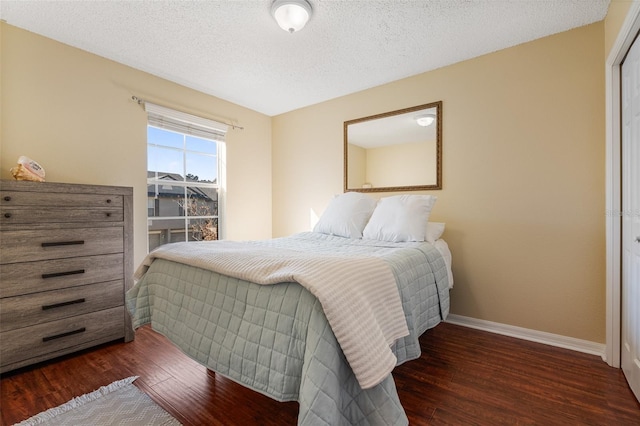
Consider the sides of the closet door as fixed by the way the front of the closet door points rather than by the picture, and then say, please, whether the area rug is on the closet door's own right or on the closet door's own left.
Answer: on the closet door's own left

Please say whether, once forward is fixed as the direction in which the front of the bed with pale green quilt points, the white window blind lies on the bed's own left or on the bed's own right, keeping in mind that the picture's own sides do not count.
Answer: on the bed's own right

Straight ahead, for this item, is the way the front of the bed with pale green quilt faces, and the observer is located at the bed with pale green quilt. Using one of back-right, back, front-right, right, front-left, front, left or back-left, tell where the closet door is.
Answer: back-left

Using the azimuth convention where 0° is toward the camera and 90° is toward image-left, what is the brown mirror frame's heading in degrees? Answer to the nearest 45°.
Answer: approximately 45°

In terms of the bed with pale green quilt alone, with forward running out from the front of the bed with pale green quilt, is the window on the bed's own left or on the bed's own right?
on the bed's own right

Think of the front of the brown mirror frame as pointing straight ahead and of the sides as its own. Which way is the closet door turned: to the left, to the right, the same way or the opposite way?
to the right

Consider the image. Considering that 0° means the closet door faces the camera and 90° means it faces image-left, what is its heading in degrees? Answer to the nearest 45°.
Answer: approximately 90°
